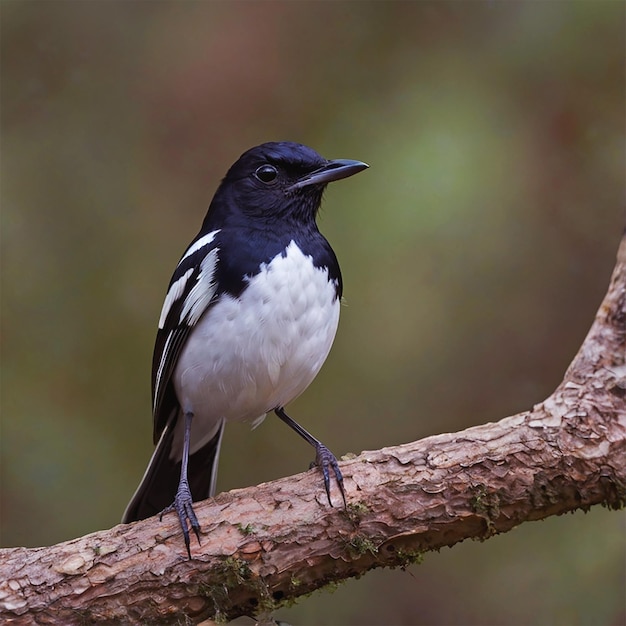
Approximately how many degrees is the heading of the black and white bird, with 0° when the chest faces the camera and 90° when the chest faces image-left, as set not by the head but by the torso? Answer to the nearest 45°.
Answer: approximately 315°
